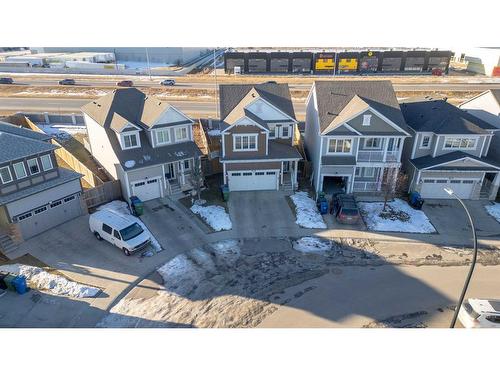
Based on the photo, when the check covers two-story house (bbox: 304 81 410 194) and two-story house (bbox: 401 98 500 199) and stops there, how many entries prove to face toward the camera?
2

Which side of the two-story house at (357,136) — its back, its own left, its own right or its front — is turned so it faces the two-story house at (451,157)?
left

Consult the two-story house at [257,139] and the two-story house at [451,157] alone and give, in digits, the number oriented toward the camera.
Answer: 2

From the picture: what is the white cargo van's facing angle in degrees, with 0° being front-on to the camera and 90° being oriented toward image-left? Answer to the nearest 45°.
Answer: approximately 315°

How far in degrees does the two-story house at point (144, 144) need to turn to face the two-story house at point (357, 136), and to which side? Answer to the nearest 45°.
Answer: approximately 45° to its left

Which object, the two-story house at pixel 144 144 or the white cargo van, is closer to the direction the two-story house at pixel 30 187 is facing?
the white cargo van

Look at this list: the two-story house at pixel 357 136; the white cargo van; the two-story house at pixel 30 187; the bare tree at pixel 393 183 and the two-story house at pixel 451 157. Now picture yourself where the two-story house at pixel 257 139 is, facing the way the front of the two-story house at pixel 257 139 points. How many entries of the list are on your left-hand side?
3

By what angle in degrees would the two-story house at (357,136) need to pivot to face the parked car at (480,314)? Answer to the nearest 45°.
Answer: approximately 45° to its left

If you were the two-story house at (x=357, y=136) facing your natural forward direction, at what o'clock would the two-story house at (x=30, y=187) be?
the two-story house at (x=30, y=187) is roughly at 2 o'clock from the two-story house at (x=357, y=136).

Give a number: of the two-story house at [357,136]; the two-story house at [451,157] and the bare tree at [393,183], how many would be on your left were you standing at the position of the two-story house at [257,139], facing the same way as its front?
3

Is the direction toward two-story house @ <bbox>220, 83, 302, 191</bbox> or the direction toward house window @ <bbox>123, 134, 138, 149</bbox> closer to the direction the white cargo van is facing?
the two-story house

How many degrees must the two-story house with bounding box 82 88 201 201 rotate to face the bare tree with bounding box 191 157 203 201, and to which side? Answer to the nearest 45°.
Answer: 0° — it already faces it

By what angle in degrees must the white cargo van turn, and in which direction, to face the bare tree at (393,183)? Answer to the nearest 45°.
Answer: approximately 45° to its left
